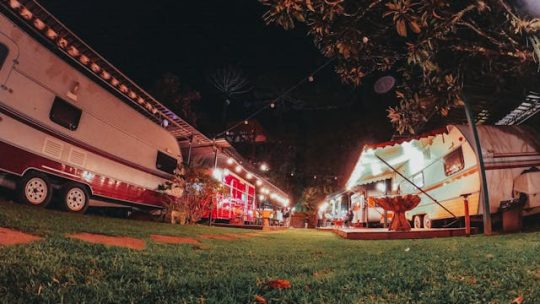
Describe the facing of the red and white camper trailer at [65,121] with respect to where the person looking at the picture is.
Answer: facing away from the viewer and to the right of the viewer

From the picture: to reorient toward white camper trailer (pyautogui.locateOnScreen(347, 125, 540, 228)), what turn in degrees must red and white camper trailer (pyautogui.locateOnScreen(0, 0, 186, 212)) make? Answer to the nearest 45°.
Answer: approximately 90° to its right

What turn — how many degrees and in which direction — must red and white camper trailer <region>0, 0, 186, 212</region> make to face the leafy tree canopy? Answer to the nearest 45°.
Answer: approximately 90° to its right

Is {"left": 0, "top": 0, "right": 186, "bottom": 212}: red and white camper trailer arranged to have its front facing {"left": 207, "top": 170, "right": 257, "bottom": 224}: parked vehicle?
yes

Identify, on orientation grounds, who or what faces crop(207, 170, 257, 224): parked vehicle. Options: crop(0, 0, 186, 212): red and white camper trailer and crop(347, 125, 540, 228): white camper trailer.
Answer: the red and white camper trailer

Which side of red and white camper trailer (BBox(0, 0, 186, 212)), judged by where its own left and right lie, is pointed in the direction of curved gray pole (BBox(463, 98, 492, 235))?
right

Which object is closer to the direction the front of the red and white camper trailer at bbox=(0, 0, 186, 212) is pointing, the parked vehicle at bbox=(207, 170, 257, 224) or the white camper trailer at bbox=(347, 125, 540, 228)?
the parked vehicle
